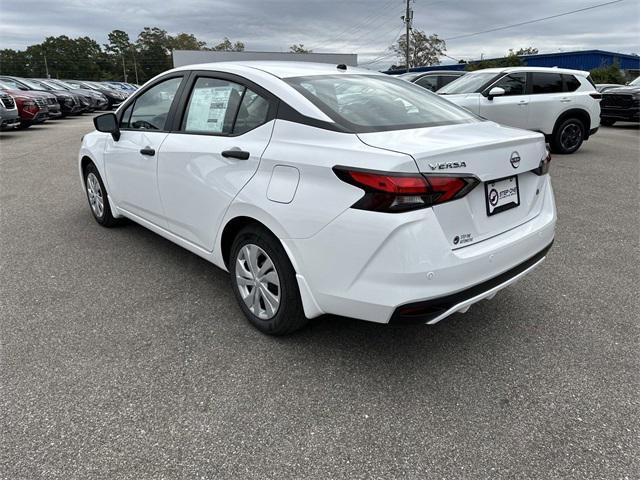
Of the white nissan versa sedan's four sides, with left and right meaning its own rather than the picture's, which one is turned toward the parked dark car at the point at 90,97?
front

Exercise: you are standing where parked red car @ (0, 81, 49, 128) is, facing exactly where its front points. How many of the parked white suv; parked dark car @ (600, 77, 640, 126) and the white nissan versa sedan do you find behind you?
0

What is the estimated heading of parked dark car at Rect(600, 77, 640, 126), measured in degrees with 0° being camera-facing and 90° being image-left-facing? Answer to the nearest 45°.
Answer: approximately 45°

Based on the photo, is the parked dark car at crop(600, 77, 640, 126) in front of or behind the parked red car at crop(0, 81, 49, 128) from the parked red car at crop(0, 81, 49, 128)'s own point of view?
in front

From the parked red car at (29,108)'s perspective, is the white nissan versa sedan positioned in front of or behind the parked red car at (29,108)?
in front

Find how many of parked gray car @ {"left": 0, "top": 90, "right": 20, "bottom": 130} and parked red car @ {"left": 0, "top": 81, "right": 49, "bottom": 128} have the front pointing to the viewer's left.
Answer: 0

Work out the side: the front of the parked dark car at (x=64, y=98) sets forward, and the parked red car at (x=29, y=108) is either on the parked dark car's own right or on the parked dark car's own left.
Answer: on the parked dark car's own right

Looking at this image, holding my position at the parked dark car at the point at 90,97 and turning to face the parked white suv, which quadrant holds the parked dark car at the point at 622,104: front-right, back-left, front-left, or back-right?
front-left

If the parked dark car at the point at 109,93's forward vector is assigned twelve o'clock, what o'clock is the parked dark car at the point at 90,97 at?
the parked dark car at the point at 90,97 is roughly at 2 o'clock from the parked dark car at the point at 109,93.

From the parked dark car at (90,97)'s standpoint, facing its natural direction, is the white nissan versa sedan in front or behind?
in front

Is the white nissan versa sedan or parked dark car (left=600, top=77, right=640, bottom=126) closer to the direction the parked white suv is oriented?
the white nissan versa sedan

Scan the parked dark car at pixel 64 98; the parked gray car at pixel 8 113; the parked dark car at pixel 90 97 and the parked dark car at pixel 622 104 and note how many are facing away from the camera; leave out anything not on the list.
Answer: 0

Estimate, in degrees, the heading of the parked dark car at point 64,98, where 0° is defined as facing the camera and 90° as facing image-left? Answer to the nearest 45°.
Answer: approximately 315°

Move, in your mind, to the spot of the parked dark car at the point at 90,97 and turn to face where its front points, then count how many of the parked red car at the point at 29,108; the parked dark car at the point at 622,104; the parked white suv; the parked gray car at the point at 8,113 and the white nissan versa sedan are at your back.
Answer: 0

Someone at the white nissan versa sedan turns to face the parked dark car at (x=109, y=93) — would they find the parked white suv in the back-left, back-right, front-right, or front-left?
front-right

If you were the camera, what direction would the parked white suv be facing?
facing the viewer and to the left of the viewer

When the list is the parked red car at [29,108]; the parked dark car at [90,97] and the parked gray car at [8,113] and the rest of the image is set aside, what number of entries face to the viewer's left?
0

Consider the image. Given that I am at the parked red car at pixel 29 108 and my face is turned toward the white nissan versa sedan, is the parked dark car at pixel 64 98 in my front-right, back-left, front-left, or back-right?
back-left
